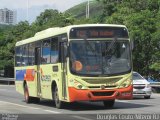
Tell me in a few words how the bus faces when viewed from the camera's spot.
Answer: facing the viewer and to the right of the viewer
